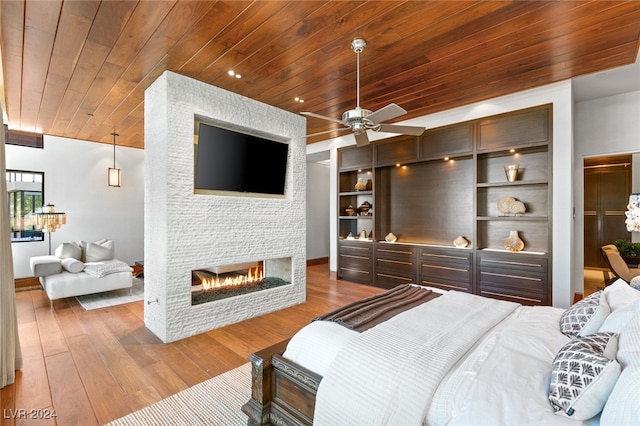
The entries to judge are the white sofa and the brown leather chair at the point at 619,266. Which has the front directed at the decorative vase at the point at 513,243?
the white sofa

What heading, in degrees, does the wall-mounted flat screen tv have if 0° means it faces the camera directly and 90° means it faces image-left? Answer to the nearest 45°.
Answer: approximately 315°

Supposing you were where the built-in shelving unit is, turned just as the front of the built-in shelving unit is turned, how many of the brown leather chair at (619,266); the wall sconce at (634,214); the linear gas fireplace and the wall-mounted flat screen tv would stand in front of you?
2

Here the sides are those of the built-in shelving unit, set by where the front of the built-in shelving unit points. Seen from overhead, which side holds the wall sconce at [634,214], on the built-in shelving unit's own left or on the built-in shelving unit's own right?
on the built-in shelving unit's own left
